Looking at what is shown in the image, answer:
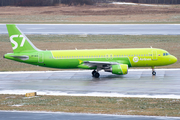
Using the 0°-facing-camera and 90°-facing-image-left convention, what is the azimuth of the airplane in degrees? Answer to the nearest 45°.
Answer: approximately 270°
